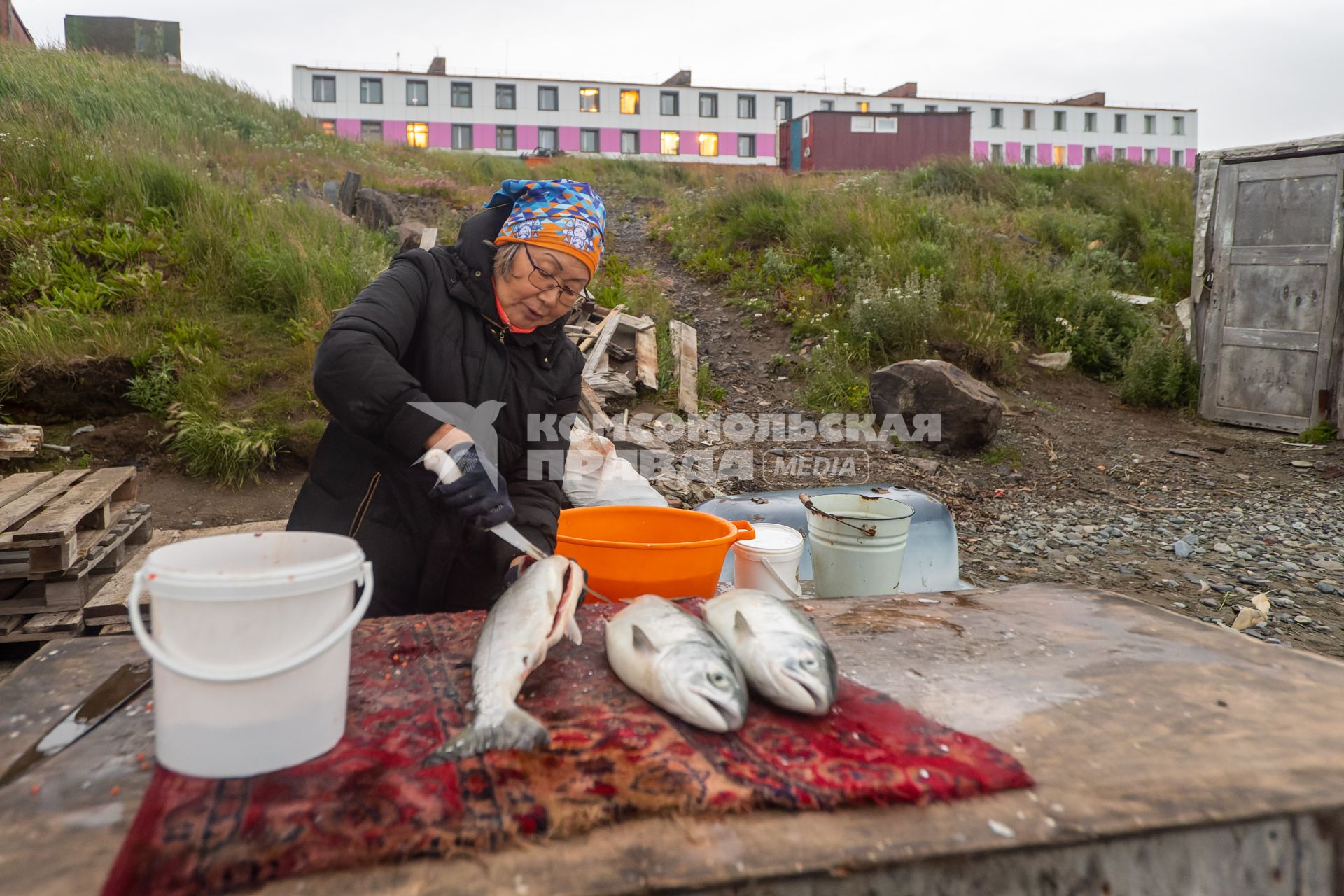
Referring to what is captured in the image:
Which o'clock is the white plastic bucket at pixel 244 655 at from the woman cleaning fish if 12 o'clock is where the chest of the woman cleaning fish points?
The white plastic bucket is roughly at 2 o'clock from the woman cleaning fish.

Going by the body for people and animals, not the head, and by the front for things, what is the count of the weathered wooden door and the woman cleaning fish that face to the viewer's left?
0

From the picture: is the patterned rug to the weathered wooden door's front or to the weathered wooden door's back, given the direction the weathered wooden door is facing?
to the front

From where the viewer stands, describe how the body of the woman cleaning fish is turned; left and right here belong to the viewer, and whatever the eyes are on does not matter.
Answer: facing the viewer and to the right of the viewer

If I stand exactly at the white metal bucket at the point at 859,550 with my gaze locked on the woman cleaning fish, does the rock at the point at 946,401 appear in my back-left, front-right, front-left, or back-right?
back-right

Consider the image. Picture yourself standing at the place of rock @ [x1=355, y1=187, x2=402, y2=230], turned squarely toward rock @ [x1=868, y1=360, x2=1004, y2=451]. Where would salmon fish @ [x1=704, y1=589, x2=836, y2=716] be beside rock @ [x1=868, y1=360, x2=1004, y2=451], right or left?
right

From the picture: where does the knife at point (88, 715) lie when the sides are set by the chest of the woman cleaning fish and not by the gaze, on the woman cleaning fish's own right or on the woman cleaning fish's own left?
on the woman cleaning fish's own right

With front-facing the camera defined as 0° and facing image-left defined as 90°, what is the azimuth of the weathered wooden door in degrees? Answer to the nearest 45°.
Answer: approximately 0°

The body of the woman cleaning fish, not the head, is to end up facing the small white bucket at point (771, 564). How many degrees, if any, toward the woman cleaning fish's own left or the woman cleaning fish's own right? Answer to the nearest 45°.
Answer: approximately 45° to the woman cleaning fish's own left

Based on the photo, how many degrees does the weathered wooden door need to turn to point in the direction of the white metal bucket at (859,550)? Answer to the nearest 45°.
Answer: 0° — it already faces it

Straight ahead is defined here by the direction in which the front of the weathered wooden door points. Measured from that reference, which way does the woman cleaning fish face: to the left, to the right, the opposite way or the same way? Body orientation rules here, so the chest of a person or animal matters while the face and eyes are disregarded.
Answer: to the left

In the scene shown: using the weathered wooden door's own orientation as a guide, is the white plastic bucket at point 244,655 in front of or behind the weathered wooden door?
in front
